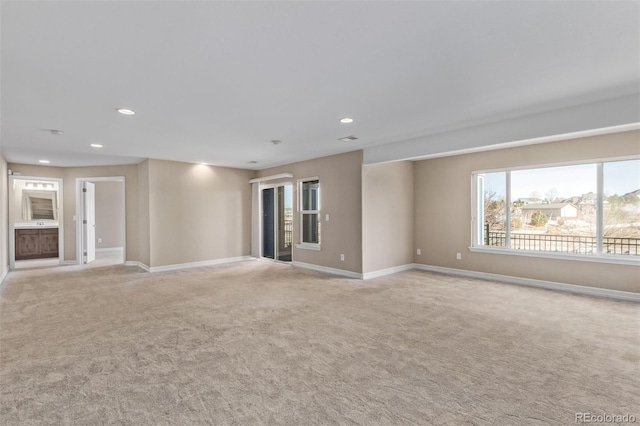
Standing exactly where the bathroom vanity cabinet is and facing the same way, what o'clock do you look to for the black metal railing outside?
The black metal railing outside is roughly at 11 o'clock from the bathroom vanity cabinet.

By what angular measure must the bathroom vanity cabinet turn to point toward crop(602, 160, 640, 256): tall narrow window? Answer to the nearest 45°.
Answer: approximately 45° to its left

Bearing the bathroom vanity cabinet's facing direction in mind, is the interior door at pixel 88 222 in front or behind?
in front

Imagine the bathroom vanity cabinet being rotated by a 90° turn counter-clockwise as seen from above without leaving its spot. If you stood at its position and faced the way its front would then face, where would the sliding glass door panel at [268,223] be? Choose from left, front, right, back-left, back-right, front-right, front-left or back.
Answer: front-right

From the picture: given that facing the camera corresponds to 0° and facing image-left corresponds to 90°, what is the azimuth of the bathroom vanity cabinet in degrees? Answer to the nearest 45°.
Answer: approximately 0°

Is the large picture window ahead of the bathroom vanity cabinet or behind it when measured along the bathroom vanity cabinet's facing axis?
ahead

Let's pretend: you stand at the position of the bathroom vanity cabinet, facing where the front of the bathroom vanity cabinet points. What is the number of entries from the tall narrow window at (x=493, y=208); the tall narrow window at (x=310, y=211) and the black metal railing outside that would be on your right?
0
